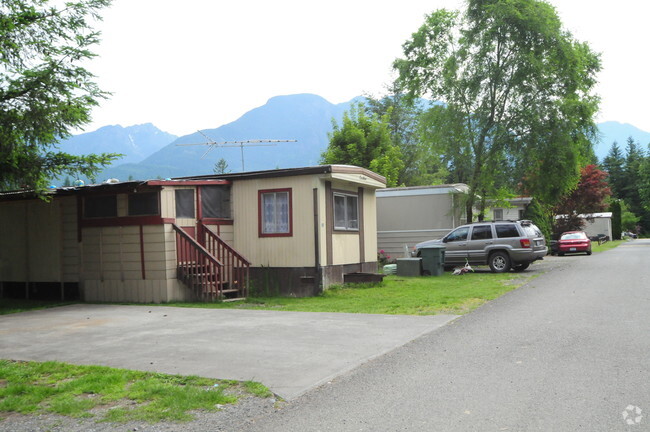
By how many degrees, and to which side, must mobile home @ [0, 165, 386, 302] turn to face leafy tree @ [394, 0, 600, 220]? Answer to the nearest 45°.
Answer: approximately 90° to its left

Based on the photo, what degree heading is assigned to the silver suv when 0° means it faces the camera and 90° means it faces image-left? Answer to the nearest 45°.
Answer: approximately 135°

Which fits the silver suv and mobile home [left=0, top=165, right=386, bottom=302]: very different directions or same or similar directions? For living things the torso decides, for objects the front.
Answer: very different directions

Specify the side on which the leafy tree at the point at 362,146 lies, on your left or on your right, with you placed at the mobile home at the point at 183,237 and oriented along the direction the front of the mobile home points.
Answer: on your left

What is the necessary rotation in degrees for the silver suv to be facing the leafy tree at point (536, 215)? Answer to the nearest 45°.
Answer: approximately 45° to its right

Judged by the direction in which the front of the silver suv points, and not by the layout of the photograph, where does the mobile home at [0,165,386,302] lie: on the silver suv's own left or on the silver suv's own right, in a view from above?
on the silver suv's own left

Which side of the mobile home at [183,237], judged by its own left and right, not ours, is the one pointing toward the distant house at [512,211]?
left

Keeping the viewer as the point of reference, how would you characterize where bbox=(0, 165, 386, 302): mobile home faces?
facing the viewer and to the right of the viewer
